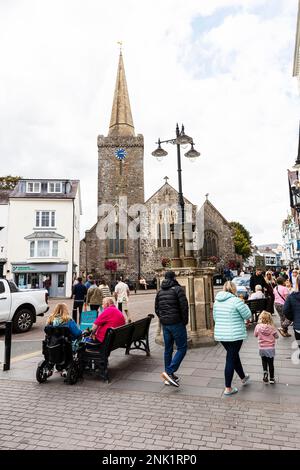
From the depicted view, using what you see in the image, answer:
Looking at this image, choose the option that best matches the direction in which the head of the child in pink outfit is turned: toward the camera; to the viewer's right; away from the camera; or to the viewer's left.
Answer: away from the camera

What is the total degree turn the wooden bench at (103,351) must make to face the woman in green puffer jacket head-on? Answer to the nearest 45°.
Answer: approximately 180°

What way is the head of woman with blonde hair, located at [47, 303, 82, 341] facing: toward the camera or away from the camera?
away from the camera

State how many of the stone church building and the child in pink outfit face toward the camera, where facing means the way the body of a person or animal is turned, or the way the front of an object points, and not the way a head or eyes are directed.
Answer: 1

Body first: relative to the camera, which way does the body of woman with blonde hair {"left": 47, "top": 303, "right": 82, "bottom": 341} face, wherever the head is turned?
away from the camera

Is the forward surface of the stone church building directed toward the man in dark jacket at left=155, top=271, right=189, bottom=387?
yes

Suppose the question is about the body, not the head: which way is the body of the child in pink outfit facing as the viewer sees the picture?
away from the camera

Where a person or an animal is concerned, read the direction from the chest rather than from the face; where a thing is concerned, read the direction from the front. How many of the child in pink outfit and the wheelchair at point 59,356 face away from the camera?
2

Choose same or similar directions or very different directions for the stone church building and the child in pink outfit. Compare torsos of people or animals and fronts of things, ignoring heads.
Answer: very different directions

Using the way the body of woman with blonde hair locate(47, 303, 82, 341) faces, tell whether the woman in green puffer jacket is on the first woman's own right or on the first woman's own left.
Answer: on the first woman's own right

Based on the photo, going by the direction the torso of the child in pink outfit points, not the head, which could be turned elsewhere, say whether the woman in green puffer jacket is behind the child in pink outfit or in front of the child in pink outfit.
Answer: behind
